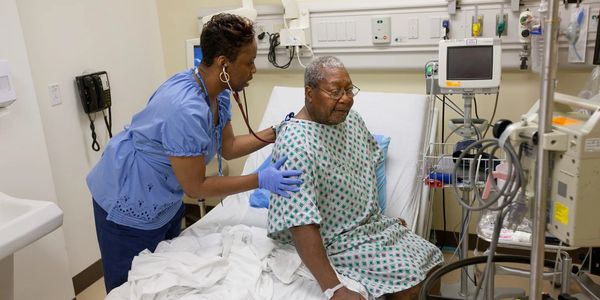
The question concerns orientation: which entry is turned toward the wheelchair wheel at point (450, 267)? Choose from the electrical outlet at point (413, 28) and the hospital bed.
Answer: the electrical outlet

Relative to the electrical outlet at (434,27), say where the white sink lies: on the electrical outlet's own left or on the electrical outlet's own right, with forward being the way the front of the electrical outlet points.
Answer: on the electrical outlet's own right

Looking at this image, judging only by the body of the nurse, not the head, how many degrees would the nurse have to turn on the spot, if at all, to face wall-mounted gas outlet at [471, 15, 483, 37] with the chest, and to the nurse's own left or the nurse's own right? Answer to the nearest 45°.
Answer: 0° — they already face it

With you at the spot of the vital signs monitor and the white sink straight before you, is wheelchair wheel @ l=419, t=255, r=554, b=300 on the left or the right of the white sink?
left

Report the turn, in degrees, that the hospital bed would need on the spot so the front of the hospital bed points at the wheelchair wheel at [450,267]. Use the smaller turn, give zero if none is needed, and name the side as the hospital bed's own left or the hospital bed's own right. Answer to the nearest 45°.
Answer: approximately 90° to the hospital bed's own left

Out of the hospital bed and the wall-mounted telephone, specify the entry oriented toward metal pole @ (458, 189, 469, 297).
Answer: the wall-mounted telephone

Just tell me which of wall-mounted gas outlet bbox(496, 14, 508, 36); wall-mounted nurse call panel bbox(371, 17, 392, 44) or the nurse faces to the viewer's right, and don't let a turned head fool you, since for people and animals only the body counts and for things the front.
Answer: the nurse

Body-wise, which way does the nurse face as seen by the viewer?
to the viewer's right

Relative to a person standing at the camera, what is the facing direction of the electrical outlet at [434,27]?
facing the viewer

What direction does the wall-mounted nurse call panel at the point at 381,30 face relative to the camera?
toward the camera
